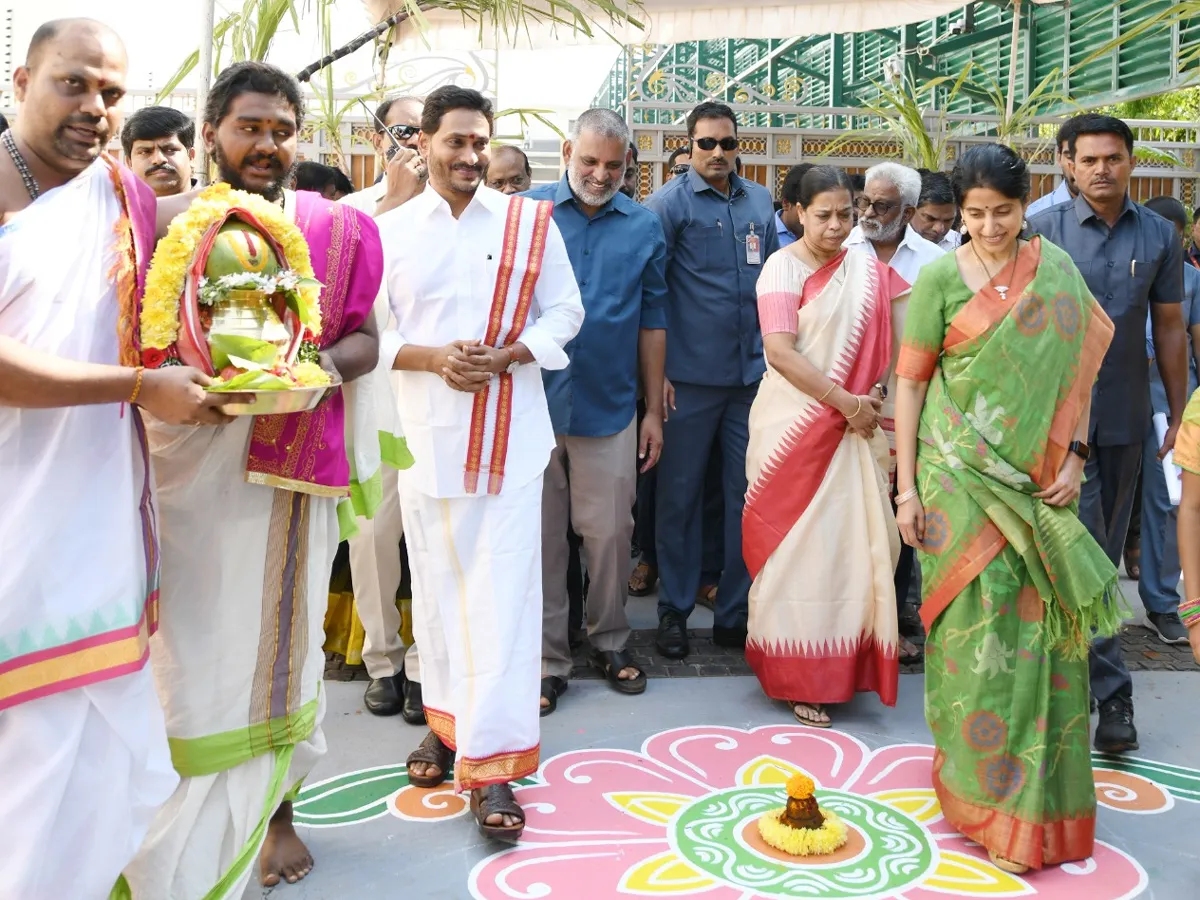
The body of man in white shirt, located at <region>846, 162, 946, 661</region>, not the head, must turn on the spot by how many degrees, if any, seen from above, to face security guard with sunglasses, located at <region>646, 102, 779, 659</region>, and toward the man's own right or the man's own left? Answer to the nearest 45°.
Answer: approximately 45° to the man's own right

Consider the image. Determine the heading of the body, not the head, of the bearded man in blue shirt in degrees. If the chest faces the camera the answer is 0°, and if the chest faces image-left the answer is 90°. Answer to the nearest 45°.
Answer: approximately 0°

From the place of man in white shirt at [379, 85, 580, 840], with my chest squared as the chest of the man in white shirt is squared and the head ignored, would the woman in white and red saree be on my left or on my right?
on my left

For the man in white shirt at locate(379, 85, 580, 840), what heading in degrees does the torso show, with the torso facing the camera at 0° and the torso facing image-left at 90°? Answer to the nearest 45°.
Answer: approximately 0°

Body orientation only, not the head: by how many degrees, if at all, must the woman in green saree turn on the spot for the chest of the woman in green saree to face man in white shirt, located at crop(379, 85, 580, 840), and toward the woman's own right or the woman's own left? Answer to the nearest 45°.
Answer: approximately 90° to the woman's own right

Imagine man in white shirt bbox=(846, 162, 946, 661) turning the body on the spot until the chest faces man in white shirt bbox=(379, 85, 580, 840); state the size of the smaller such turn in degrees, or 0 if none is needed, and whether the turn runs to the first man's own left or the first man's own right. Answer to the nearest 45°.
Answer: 0° — they already face them

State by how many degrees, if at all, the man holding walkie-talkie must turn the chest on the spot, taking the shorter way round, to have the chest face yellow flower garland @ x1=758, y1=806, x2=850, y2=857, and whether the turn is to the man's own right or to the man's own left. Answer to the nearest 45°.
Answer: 0° — they already face it
